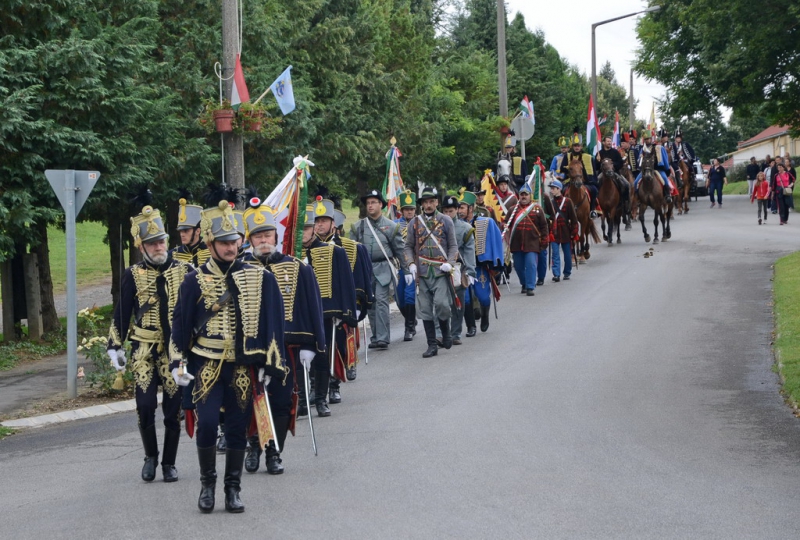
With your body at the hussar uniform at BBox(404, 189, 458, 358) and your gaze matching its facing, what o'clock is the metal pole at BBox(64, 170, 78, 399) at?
The metal pole is roughly at 2 o'clock from the hussar uniform.

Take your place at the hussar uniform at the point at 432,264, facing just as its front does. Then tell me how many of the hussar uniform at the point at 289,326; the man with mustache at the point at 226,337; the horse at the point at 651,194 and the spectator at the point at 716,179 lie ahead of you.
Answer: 2

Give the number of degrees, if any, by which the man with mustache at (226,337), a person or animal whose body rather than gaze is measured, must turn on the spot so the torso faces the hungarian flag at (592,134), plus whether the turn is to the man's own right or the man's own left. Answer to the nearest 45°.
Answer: approximately 135° to the man's own left

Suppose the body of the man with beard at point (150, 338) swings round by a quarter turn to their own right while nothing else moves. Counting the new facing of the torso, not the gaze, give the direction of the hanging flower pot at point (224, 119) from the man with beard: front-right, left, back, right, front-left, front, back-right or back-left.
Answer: right

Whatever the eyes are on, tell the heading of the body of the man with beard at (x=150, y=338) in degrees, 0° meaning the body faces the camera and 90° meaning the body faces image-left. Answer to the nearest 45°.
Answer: approximately 0°
